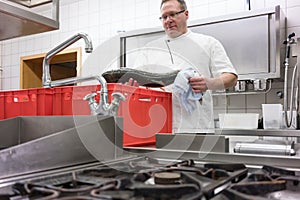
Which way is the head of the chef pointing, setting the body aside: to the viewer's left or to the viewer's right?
to the viewer's left

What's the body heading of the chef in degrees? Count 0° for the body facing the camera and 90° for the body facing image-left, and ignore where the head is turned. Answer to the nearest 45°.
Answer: approximately 45°

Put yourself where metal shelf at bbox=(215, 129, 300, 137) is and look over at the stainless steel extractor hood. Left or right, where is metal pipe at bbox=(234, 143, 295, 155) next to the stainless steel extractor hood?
left
